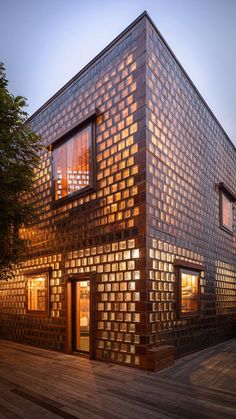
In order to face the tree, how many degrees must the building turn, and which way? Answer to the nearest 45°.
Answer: approximately 45° to its right

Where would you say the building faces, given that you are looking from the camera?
facing the viewer and to the left of the viewer
